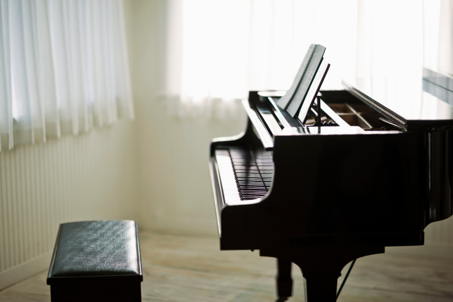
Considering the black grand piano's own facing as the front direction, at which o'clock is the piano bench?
The piano bench is roughly at 12 o'clock from the black grand piano.

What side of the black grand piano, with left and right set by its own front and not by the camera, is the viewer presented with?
left

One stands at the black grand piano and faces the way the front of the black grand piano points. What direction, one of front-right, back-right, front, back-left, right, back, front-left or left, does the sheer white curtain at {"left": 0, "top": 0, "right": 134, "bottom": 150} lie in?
front-right

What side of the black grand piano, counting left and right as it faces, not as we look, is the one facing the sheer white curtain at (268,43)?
right

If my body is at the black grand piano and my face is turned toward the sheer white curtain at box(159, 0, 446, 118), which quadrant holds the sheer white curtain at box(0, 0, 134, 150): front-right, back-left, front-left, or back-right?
front-left
